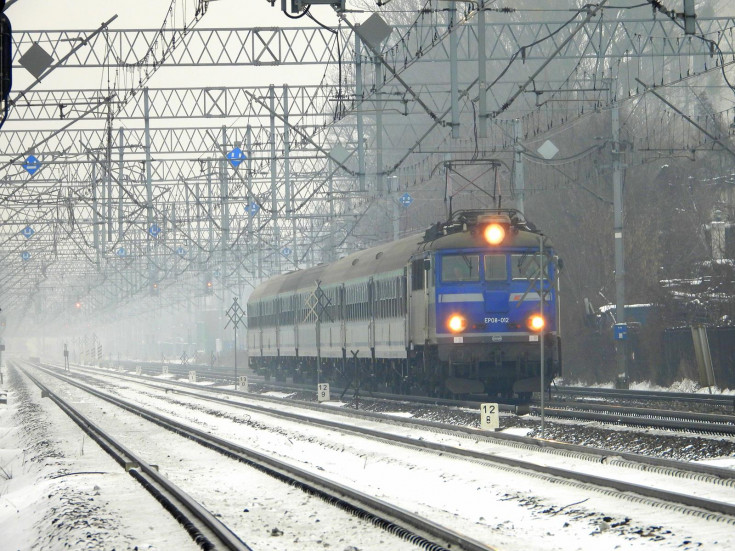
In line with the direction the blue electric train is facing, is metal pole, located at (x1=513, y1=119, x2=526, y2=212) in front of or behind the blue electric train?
behind

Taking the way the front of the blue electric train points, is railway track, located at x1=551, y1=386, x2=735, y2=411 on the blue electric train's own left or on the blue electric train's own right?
on the blue electric train's own left

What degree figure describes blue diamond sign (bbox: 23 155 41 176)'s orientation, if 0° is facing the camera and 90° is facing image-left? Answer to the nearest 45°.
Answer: approximately 0°

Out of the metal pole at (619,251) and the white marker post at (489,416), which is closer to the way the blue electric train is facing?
the white marker post

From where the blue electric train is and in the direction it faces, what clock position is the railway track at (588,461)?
The railway track is roughly at 12 o'clock from the blue electric train.

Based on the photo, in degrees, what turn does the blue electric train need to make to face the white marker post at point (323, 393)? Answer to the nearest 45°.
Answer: approximately 135° to its right

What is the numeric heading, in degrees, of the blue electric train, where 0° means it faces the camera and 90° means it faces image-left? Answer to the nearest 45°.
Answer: approximately 0°

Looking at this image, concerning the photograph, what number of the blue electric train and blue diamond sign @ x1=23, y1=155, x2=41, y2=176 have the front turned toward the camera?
2

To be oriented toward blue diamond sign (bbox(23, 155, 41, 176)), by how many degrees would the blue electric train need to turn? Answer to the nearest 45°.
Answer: approximately 135° to its right

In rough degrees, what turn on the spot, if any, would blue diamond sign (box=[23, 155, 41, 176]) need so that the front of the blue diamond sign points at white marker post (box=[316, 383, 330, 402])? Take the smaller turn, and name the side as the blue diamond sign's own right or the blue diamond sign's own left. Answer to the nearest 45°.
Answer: approximately 45° to the blue diamond sign's own left
